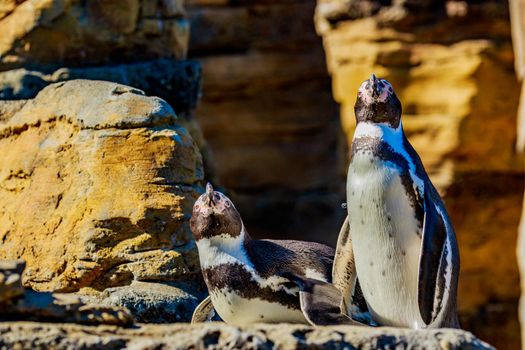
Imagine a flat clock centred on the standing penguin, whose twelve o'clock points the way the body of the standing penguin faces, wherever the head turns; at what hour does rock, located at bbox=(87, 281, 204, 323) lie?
The rock is roughly at 2 o'clock from the standing penguin.

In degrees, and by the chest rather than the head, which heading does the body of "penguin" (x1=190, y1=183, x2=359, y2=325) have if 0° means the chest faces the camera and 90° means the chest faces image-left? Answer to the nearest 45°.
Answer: approximately 45°

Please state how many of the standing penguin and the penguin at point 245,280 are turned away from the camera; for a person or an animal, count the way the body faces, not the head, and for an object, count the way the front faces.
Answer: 0

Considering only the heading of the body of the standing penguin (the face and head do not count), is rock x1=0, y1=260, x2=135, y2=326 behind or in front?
in front

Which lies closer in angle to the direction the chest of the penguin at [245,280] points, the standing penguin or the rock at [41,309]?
the rock

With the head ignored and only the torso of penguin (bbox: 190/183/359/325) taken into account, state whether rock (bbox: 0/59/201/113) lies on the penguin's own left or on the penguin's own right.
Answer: on the penguin's own right

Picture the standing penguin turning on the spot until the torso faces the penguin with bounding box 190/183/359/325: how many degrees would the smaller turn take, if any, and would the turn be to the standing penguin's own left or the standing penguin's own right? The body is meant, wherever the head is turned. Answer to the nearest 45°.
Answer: approximately 45° to the standing penguin's own right
